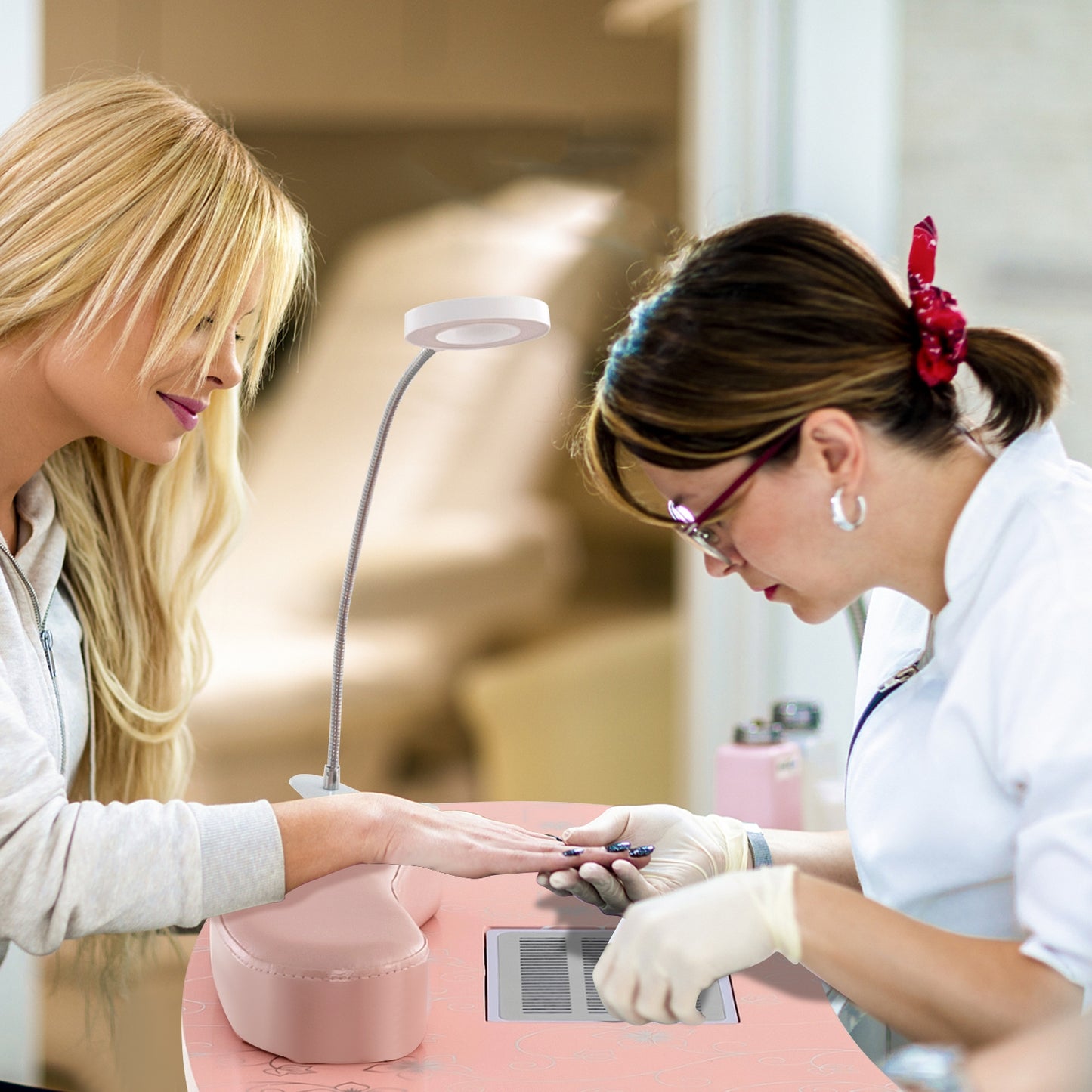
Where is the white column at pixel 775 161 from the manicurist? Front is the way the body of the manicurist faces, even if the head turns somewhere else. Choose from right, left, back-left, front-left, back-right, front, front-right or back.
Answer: right

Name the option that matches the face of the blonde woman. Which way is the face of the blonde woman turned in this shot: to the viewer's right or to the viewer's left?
to the viewer's right

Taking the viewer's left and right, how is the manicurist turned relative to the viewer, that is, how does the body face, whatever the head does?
facing to the left of the viewer
